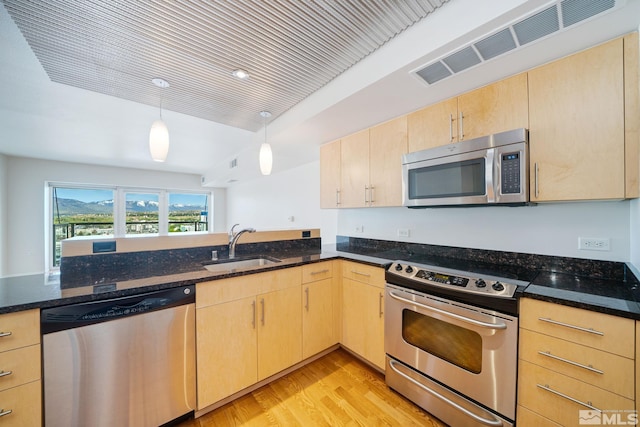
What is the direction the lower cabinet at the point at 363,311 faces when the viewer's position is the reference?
facing the viewer and to the left of the viewer

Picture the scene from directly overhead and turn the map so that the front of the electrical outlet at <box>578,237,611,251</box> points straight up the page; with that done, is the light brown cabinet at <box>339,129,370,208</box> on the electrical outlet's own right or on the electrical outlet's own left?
on the electrical outlet's own right

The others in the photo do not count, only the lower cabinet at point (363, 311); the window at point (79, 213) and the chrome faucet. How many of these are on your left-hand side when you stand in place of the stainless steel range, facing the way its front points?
0

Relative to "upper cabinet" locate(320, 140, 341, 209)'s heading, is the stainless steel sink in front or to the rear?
in front

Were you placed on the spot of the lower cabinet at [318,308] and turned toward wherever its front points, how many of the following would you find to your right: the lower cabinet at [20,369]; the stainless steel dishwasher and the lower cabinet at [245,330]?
3

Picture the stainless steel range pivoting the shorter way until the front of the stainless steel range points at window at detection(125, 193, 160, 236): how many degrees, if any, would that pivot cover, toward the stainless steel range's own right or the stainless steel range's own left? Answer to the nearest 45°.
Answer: approximately 45° to the stainless steel range's own right

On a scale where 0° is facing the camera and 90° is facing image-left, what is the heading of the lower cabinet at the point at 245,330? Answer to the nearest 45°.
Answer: approximately 315°

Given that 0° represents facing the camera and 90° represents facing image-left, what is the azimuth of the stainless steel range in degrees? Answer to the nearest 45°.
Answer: approximately 45°

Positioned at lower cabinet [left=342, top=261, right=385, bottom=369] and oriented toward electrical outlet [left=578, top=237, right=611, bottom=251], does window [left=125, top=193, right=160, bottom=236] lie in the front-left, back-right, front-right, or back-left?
back-left

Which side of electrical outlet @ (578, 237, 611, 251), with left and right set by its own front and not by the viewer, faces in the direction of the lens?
front

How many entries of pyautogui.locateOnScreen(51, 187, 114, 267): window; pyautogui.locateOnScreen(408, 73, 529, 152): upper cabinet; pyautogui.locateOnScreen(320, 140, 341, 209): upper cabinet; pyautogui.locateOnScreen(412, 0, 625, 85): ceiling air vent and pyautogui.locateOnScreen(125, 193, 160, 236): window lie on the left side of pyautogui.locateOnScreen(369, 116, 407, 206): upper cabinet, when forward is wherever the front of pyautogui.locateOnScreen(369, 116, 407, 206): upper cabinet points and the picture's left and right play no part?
2

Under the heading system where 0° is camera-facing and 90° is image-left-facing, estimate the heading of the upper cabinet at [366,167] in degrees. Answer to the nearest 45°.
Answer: approximately 45°

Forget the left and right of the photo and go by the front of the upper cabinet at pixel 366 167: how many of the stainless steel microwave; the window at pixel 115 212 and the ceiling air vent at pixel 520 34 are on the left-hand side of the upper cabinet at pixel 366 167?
2

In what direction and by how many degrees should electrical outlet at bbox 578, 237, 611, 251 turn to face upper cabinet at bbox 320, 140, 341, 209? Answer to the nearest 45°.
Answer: approximately 90° to its right

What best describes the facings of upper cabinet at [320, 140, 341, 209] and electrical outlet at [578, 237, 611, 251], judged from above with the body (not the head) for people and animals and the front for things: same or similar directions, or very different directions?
same or similar directions

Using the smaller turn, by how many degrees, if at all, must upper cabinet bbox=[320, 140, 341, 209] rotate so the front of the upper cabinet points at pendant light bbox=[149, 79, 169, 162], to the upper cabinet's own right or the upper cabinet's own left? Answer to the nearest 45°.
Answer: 0° — it already faces it

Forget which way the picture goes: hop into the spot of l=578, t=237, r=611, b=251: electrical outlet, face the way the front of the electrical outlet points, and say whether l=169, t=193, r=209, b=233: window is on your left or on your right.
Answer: on your right

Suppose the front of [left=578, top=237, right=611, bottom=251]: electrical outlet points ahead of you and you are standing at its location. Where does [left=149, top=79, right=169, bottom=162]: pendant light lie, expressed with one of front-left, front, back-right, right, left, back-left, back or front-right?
front-right
